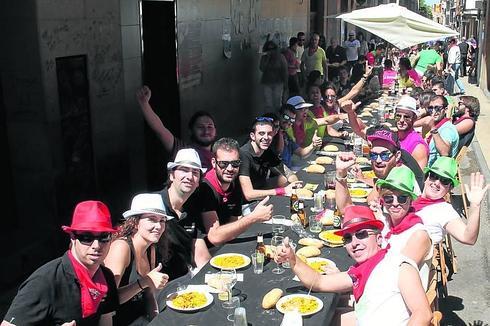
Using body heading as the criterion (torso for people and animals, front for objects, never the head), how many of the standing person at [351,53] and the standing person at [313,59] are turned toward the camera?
2

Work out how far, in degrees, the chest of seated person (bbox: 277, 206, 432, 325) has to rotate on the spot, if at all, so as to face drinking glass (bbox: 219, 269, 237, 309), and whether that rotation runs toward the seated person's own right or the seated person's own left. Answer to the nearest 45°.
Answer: approximately 45° to the seated person's own right

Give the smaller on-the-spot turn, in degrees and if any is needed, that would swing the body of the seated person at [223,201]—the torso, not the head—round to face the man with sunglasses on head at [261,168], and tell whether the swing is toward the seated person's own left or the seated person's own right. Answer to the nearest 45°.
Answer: approximately 135° to the seated person's own left

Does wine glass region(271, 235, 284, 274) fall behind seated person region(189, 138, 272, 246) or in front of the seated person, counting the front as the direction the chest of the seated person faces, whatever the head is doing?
in front

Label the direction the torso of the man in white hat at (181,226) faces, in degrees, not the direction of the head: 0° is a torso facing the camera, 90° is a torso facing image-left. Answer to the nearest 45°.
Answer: approximately 315°

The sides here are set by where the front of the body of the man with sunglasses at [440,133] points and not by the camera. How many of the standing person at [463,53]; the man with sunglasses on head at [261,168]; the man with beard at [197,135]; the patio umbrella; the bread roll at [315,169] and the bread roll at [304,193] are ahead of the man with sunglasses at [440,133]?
4

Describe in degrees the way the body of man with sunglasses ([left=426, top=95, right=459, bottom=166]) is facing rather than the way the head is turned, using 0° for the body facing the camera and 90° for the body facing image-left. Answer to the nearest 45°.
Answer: approximately 45°

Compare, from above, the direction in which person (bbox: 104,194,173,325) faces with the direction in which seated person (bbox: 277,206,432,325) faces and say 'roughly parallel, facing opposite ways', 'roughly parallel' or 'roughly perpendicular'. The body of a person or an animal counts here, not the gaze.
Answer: roughly perpendicular

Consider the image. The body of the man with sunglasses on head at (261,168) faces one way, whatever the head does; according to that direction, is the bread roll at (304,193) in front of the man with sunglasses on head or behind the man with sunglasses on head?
in front

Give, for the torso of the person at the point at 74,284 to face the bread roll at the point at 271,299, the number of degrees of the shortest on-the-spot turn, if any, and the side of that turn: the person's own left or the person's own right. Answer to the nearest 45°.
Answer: approximately 45° to the person's own left

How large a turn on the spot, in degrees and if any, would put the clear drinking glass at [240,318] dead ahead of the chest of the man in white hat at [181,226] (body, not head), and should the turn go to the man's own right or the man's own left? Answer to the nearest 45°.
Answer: approximately 45° to the man's own right
